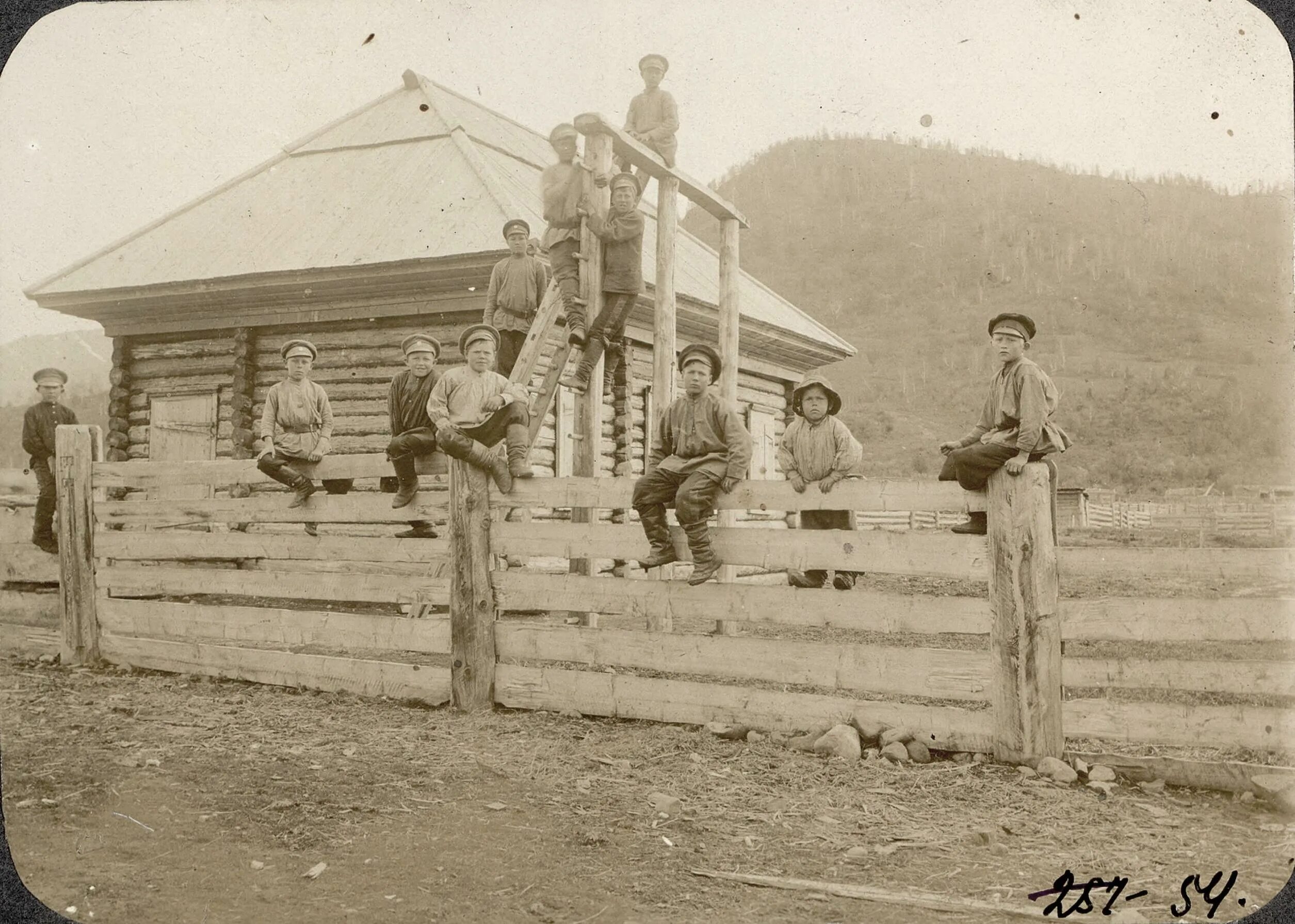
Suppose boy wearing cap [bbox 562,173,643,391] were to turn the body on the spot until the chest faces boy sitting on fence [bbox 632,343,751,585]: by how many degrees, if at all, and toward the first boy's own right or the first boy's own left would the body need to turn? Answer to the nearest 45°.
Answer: approximately 45° to the first boy's own left

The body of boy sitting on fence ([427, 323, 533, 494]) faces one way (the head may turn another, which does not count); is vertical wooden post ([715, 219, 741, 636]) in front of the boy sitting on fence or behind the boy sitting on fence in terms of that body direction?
behind

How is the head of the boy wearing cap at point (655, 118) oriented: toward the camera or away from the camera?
toward the camera

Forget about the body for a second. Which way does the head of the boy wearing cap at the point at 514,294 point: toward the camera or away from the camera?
toward the camera

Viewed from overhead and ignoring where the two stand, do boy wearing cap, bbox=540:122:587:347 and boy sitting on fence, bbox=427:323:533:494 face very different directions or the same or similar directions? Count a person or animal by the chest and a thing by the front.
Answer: same or similar directions

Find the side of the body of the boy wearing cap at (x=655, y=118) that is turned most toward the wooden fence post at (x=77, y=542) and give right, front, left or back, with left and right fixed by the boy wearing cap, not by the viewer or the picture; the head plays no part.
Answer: right

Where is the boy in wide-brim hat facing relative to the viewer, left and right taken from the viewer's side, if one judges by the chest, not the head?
facing the viewer

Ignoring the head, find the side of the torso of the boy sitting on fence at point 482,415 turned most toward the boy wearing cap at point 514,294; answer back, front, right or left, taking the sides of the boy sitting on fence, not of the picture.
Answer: back

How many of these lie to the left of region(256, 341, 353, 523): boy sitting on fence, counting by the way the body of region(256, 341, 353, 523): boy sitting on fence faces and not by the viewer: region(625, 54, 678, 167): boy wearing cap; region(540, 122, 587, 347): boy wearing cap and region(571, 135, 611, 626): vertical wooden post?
3

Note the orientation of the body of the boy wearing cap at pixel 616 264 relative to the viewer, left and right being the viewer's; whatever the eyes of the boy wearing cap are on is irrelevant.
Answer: facing the viewer and to the left of the viewer

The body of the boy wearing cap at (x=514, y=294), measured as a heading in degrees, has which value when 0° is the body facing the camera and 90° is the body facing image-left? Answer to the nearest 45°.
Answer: approximately 0°

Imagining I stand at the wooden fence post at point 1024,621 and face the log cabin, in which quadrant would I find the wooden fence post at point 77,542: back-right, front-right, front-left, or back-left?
front-left

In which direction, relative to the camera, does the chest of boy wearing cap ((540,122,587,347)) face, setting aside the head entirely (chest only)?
toward the camera

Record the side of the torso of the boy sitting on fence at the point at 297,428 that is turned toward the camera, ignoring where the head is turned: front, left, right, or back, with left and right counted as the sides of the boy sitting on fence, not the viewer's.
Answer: front

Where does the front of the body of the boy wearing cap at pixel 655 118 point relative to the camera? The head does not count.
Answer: toward the camera

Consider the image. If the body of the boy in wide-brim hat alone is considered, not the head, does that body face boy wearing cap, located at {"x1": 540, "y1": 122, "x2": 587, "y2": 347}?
no

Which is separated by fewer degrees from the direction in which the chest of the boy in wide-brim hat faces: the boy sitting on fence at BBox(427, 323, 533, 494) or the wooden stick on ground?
the wooden stick on ground
